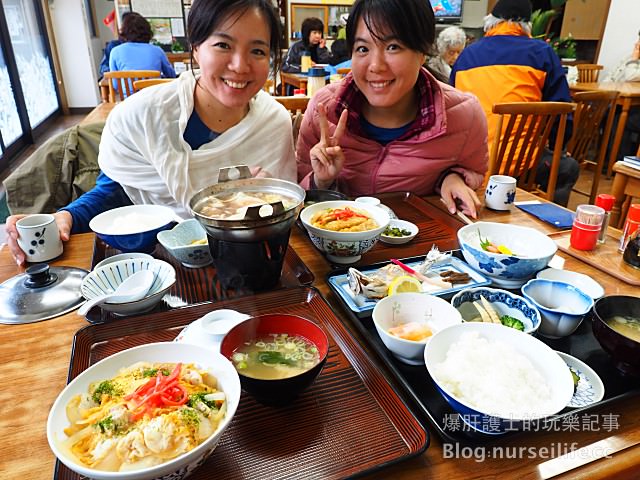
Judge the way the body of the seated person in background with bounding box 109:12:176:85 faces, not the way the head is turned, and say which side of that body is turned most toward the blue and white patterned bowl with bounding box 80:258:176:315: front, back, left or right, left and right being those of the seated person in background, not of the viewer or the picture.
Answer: back

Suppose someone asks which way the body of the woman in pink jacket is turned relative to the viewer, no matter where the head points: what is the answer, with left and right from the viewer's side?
facing the viewer

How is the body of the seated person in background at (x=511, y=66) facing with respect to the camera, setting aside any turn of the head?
away from the camera

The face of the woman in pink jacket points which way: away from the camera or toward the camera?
toward the camera

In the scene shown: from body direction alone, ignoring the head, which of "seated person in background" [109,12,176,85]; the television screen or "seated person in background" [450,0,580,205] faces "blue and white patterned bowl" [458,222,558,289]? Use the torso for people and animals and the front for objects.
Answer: the television screen

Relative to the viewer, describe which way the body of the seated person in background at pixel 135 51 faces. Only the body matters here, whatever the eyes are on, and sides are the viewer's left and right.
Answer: facing away from the viewer

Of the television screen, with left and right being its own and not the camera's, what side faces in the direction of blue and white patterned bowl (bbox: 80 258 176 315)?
front

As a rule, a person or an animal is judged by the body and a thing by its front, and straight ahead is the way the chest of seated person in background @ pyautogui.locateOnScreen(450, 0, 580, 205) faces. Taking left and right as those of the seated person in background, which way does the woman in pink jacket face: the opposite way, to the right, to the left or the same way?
the opposite way

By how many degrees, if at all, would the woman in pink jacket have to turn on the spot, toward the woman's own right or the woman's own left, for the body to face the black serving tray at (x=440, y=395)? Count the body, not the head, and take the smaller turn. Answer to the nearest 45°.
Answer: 0° — they already face it

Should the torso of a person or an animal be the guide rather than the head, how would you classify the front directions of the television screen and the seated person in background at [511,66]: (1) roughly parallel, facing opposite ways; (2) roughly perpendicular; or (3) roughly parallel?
roughly parallel, facing opposite ways

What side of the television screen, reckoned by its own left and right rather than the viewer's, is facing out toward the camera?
front

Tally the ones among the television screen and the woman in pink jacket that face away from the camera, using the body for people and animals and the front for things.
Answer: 0

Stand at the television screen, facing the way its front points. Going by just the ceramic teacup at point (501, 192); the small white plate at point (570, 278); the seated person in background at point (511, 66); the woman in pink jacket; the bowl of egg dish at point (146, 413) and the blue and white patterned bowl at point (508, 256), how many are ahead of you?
6

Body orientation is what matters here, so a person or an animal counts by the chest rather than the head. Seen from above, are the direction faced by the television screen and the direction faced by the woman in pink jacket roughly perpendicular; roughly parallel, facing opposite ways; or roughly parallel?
roughly parallel

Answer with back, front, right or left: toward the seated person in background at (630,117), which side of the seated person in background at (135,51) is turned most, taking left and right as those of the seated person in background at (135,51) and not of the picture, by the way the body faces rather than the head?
right

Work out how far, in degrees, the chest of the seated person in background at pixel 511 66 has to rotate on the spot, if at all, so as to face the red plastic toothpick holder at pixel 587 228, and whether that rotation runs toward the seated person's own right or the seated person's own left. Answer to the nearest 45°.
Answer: approximately 180°

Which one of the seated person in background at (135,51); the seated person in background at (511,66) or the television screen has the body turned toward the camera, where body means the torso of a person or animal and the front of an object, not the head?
the television screen

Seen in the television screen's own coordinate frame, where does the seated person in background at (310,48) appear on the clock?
The seated person in background is roughly at 1 o'clock from the television screen.

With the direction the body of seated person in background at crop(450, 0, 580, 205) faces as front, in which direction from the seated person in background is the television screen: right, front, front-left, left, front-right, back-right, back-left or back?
front
